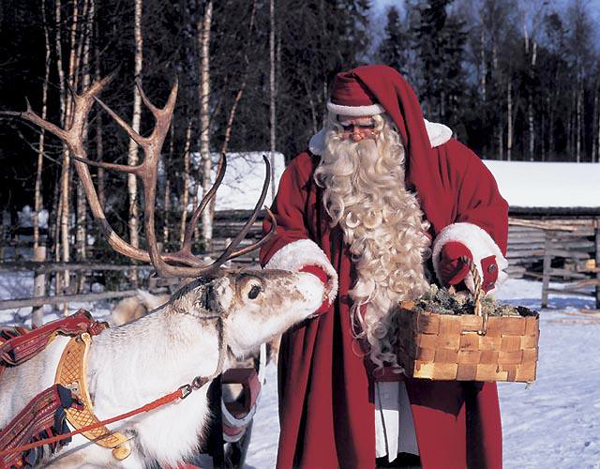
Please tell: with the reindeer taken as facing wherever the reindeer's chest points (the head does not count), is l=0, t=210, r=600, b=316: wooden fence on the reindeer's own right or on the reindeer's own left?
on the reindeer's own left

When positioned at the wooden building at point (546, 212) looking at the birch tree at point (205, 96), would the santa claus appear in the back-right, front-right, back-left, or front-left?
front-left

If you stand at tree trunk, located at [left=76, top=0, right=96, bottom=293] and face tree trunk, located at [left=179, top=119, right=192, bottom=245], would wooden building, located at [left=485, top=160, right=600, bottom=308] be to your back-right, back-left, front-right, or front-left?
front-right

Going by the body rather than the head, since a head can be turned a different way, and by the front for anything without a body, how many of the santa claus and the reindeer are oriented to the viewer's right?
1

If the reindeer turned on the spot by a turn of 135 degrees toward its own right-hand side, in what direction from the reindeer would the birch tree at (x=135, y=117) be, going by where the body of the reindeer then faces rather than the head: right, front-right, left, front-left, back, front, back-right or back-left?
back-right

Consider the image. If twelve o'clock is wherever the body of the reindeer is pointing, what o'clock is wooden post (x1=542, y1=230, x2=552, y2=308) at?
The wooden post is roughly at 10 o'clock from the reindeer.

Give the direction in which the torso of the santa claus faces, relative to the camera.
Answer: toward the camera

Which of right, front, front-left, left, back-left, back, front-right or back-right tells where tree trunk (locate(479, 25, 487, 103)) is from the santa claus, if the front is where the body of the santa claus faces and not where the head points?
back

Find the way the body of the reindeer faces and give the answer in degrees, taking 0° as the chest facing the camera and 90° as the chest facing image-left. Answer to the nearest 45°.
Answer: approximately 270°

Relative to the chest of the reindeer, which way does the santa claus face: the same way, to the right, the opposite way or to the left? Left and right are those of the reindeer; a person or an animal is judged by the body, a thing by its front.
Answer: to the right

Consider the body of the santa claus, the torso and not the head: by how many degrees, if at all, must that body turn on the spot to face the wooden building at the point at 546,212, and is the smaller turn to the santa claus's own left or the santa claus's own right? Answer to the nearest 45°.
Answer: approximately 180°
